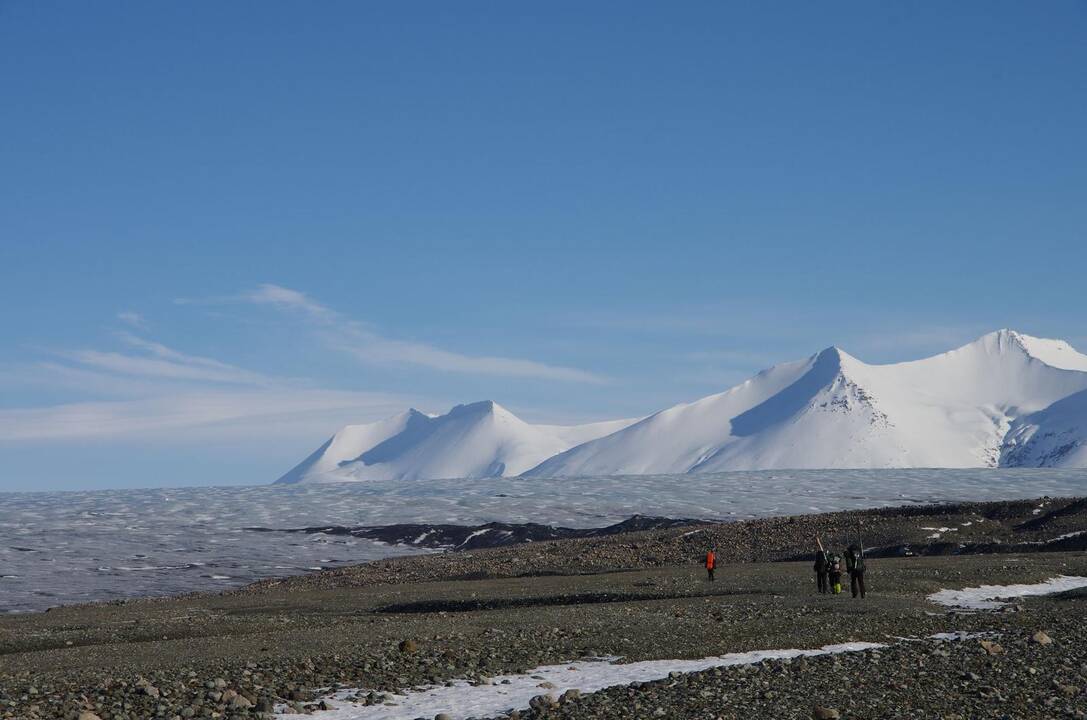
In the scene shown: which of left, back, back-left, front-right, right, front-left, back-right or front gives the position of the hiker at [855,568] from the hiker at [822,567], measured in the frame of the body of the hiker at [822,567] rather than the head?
back-right

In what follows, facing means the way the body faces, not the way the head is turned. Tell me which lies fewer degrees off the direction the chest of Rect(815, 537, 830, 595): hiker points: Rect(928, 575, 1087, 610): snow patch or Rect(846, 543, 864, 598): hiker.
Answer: the snow patch

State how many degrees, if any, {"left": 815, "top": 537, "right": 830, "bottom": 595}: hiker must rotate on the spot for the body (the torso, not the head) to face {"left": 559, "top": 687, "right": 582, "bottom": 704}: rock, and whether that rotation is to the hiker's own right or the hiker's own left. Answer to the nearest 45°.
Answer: approximately 180°

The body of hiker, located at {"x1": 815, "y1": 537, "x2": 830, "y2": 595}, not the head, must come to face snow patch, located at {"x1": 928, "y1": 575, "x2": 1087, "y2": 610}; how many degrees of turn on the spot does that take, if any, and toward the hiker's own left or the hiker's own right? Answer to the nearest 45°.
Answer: approximately 90° to the hiker's own right

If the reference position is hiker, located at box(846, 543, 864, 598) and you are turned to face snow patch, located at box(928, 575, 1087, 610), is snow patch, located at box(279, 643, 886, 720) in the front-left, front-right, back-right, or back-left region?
back-right

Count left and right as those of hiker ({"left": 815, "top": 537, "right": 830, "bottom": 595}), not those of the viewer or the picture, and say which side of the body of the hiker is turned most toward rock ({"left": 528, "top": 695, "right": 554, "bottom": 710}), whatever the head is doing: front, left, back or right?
back

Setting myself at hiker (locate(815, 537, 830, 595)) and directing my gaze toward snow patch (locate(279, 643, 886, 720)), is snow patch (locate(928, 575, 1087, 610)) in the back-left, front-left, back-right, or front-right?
back-left

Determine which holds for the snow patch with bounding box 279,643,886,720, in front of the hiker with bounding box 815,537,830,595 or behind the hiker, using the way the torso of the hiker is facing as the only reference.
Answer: behind

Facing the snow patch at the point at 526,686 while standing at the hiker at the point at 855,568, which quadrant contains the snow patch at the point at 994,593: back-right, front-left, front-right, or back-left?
back-left

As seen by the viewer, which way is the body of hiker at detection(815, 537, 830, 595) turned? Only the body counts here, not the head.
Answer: away from the camera

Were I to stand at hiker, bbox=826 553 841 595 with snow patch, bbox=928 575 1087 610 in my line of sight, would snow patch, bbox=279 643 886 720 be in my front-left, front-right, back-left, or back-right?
back-right
